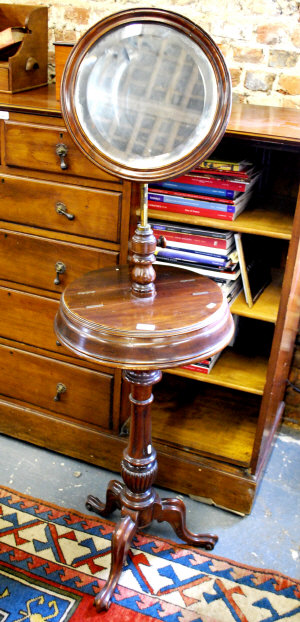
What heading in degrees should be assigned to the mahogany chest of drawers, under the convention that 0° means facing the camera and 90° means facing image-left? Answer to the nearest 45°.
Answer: approximately 45°

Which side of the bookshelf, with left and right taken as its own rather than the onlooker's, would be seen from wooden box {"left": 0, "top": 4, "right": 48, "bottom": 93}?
right

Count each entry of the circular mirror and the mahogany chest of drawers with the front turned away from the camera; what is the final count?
0

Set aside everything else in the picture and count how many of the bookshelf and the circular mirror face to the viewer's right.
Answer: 0
